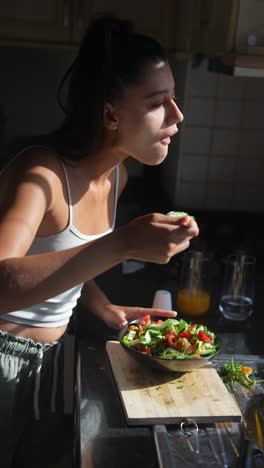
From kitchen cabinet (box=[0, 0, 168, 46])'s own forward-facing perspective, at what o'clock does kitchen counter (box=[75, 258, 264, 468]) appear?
The kitchen counter is roughly at 12 o'clock from the kitchen cabinet.

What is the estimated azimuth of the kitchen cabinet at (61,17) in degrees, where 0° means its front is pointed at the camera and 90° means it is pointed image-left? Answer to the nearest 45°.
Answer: approximately 0°

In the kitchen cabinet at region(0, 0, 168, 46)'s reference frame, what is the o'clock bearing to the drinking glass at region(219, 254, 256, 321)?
The drinking glass is roughly at 11 o'clock from the kitchen cabinet.

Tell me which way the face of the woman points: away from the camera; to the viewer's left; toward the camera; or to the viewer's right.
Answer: to the viewer's right

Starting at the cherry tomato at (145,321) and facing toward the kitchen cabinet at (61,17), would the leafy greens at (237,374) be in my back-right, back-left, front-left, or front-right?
back-right

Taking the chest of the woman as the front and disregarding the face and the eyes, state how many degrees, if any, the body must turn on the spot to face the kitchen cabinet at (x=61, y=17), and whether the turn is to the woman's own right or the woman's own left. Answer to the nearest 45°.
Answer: approximately 135° to the woman's own left

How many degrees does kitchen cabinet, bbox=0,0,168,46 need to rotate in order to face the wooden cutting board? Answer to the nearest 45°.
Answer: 0° — it already faces it

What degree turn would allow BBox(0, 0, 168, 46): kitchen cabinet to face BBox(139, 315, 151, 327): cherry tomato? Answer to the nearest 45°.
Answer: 0° — it already faces it
